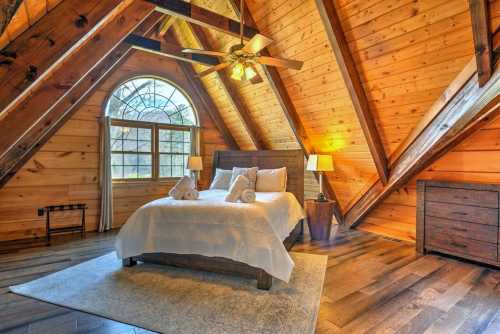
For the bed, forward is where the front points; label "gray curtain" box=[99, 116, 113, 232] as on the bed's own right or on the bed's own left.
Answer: on the bed's own right

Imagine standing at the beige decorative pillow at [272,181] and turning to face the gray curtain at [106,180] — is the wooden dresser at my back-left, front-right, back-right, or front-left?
back-left

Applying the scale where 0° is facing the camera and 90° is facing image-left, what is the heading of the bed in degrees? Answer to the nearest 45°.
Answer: approximately 45°

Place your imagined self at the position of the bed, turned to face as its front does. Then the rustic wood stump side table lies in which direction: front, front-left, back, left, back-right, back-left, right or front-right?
back

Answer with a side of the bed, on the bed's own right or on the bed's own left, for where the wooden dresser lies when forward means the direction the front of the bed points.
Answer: on the bed's own left
